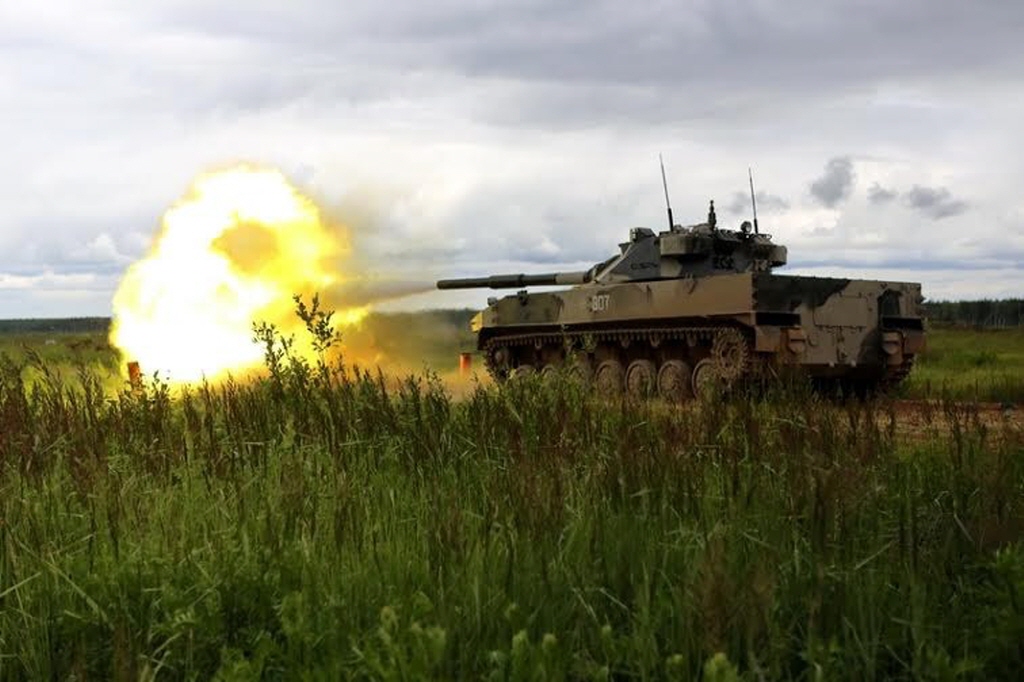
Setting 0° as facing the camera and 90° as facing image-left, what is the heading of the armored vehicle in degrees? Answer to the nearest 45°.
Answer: approximately 135°
